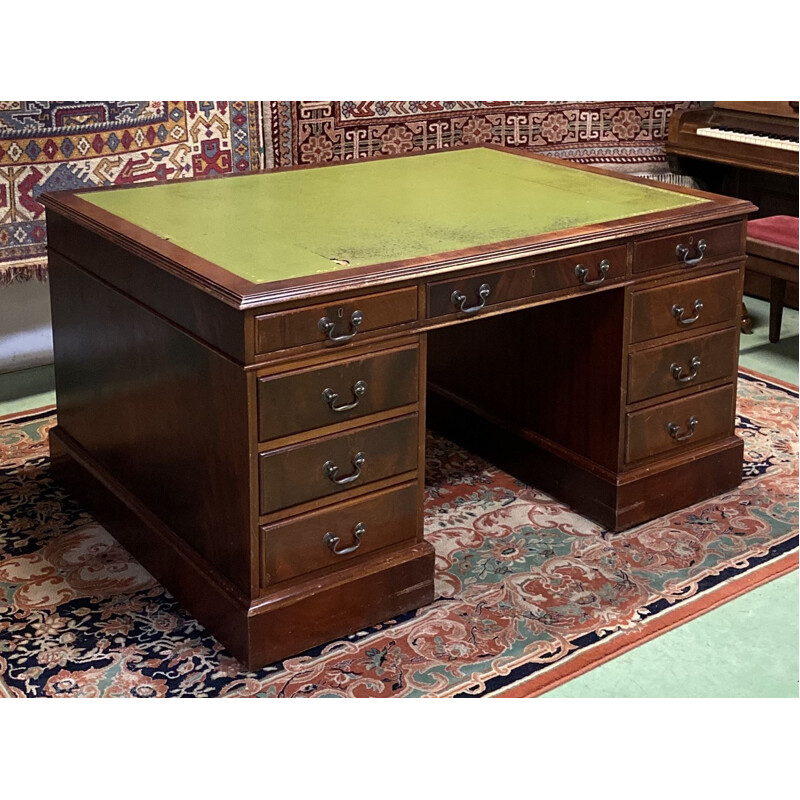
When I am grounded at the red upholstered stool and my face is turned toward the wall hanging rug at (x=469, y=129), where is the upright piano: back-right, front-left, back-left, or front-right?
front-right

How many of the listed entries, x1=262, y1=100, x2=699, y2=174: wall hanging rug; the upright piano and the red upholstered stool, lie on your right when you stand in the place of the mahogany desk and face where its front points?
0

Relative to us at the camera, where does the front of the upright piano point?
facing the viewer and to the left of the viewer

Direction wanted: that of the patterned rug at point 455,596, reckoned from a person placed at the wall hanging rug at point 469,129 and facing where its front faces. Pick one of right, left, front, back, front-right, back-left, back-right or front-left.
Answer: front

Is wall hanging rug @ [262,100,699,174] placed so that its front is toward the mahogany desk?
yes

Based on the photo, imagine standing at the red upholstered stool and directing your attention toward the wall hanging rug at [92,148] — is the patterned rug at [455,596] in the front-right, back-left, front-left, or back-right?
front-left

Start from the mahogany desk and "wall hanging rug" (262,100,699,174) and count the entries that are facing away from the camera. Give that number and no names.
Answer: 0

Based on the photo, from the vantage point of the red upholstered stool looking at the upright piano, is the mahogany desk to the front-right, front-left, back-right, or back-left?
back-left

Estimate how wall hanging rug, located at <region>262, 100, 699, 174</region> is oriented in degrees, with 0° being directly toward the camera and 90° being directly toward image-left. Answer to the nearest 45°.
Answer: approximately 0°

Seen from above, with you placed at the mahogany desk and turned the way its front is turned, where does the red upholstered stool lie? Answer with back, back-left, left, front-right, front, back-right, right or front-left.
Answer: left
